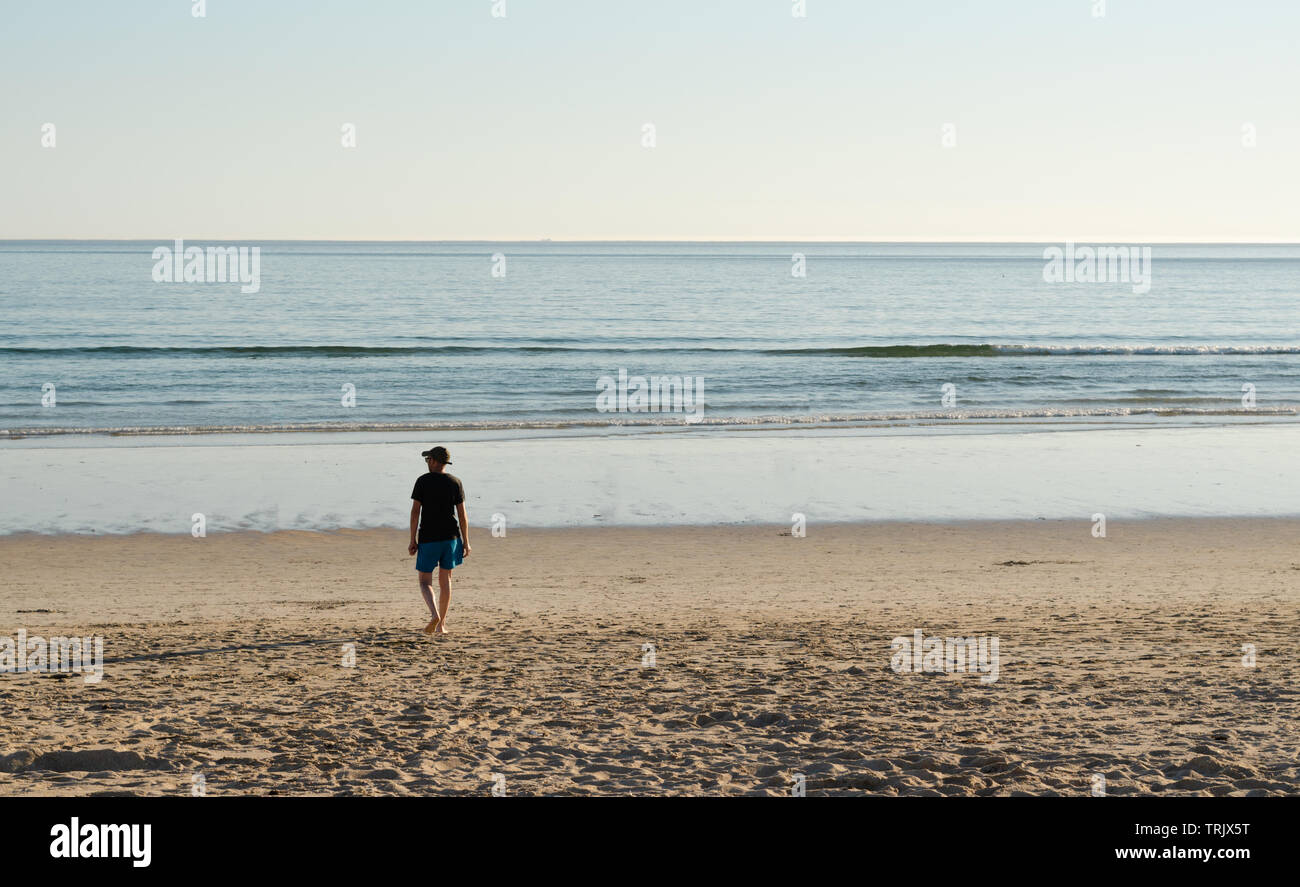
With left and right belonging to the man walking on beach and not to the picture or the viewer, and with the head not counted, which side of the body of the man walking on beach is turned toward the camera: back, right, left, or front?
back
